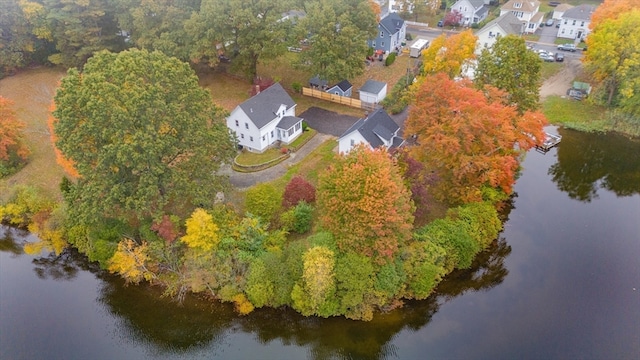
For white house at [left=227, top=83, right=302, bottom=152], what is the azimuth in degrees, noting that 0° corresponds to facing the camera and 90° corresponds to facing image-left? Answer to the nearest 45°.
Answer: approximately 315°

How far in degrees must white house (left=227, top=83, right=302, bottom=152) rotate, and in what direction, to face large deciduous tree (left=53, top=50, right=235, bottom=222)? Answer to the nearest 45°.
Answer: approximately 90° to its right

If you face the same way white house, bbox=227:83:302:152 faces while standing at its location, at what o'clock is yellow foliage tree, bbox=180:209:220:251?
The yellow foliage tree is roughly at 2 o'clock from the white house.

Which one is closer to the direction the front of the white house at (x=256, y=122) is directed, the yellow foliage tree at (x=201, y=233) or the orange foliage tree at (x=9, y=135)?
the yellow foliage tree

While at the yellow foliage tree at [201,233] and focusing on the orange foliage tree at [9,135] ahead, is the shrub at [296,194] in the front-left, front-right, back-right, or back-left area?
back-right

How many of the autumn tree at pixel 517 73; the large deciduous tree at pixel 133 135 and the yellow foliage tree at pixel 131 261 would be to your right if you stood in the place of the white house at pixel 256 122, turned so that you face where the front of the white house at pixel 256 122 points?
2
